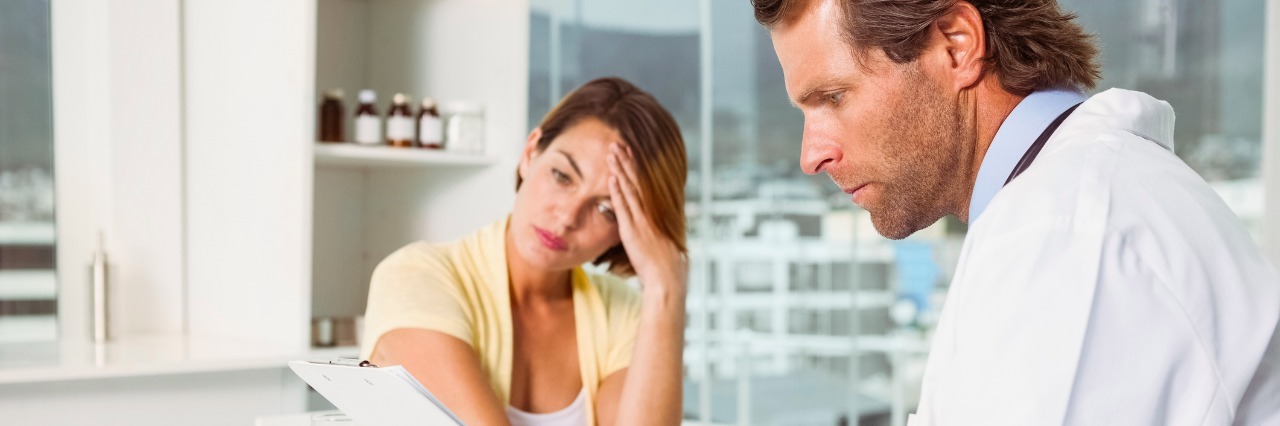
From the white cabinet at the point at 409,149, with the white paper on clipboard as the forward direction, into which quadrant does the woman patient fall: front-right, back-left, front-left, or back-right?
front-left

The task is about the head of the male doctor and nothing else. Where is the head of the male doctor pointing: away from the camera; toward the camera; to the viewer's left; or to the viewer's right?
to the viewer's left

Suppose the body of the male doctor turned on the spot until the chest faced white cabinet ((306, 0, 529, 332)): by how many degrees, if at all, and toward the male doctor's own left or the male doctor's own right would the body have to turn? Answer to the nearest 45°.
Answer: approximately 45° to the male doctor's own right

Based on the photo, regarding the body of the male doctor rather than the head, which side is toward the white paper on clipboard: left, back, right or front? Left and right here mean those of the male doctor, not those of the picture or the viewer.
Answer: front

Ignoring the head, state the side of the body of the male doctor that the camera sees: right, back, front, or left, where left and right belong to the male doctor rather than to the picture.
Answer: left

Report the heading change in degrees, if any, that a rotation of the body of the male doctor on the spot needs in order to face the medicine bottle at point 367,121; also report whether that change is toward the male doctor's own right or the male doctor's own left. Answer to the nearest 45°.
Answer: approximately 45° to the male doctor's own right

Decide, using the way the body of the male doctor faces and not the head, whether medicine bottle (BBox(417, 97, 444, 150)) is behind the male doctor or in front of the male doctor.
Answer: in front
